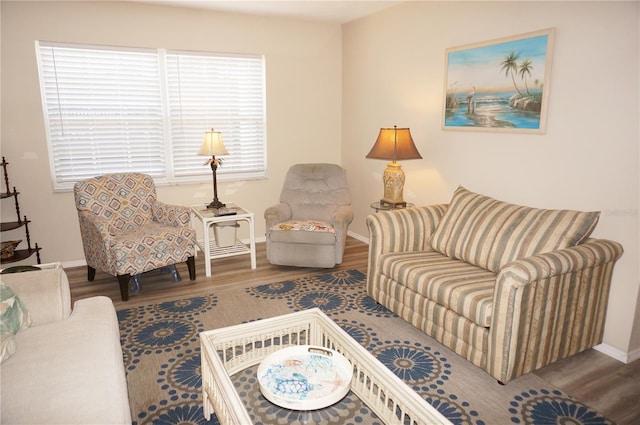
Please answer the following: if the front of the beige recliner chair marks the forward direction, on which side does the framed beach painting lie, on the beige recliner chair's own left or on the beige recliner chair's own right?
on the beige recliner chair's own left

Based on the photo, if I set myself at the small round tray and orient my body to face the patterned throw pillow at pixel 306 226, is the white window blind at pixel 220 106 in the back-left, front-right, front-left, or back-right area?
front-left

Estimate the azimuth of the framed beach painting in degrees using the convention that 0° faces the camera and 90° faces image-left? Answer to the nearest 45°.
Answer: approximately 45°

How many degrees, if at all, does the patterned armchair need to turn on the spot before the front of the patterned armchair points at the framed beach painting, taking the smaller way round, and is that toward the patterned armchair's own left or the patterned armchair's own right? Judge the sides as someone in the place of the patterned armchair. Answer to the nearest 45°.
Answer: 0° — it already faces it

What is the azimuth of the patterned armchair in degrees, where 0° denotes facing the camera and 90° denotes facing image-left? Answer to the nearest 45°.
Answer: approximately 315°

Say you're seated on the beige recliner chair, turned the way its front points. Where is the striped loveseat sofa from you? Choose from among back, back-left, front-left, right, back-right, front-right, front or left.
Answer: front-left

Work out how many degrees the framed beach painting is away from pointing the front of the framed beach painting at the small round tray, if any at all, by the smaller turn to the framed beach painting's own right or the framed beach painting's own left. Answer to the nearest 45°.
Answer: approximately 45° to the framed beach painting's own left

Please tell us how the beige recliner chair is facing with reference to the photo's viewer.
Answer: facing the viewer

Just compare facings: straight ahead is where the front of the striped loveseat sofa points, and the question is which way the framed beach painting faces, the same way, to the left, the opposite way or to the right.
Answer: the same way

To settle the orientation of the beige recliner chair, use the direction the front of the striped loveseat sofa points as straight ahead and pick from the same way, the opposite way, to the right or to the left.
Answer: to the left

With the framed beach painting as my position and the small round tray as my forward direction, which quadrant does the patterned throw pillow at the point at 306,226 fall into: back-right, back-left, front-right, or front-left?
front-right

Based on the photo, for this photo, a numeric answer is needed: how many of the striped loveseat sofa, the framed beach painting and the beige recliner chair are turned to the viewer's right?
0

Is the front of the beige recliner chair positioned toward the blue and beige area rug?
yes

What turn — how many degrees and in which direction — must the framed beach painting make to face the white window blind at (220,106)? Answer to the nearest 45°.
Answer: approximately 45° to its right

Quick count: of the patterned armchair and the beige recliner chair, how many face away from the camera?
0

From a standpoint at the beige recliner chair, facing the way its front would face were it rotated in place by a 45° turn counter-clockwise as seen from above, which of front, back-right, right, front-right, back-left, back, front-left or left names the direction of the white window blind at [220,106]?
back

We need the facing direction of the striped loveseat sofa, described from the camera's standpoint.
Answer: facing the viewer and to the left of the viewer

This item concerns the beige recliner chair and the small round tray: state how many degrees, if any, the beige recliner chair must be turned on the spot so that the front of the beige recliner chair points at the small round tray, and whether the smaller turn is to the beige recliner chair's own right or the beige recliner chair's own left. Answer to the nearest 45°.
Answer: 0° — it already faces it

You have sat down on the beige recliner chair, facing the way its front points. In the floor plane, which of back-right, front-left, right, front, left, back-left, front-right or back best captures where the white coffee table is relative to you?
front

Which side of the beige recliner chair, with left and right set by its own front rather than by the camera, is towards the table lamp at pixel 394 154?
left

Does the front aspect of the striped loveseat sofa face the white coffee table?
yes

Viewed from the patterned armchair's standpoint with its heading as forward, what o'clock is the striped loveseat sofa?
The striped loveseat sofa is roughly at 12 o'clock from the patterned armchair.

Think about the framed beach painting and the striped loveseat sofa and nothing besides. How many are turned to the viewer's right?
0
